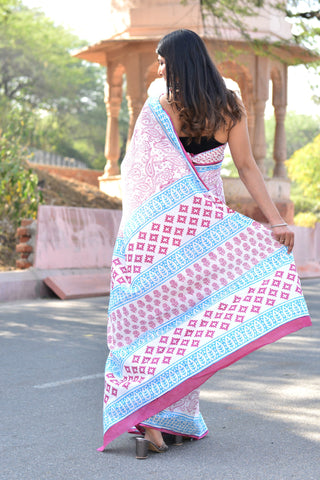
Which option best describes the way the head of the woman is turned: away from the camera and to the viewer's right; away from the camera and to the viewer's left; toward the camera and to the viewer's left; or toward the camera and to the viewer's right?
away from the camera and to the viewer's left

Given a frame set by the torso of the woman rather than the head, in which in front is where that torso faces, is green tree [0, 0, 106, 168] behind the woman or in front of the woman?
in front

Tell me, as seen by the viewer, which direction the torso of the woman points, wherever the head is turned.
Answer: away from the camera

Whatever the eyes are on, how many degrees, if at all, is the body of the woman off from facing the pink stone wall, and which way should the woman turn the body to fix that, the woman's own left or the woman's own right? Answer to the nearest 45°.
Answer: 0° — they already face it
